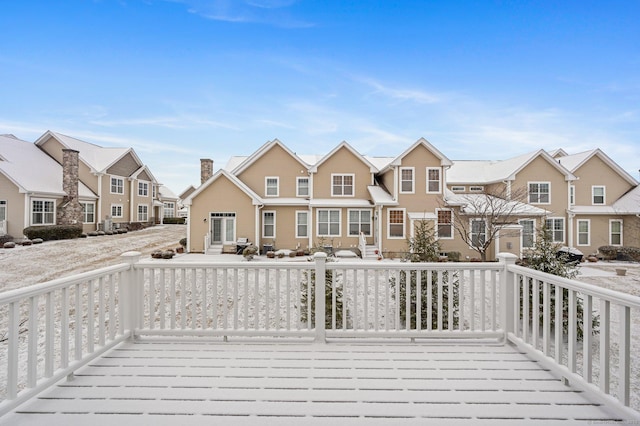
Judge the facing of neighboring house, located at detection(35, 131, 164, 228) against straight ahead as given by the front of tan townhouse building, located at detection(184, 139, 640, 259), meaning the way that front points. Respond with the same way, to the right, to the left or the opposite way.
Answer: to the left

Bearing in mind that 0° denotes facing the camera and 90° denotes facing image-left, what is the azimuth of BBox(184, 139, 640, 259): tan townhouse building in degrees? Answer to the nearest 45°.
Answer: approximately 0°

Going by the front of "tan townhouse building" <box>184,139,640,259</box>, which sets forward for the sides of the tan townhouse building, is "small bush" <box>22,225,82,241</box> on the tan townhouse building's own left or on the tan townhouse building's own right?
on the tan townhouse building's own right

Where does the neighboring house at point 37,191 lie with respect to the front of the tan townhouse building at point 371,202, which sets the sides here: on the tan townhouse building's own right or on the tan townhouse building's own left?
on the tan townhouse building's own right

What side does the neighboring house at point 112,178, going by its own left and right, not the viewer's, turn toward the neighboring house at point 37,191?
right

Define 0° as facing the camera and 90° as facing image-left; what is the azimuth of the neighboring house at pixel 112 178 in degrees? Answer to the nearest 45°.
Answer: approximately 315°
